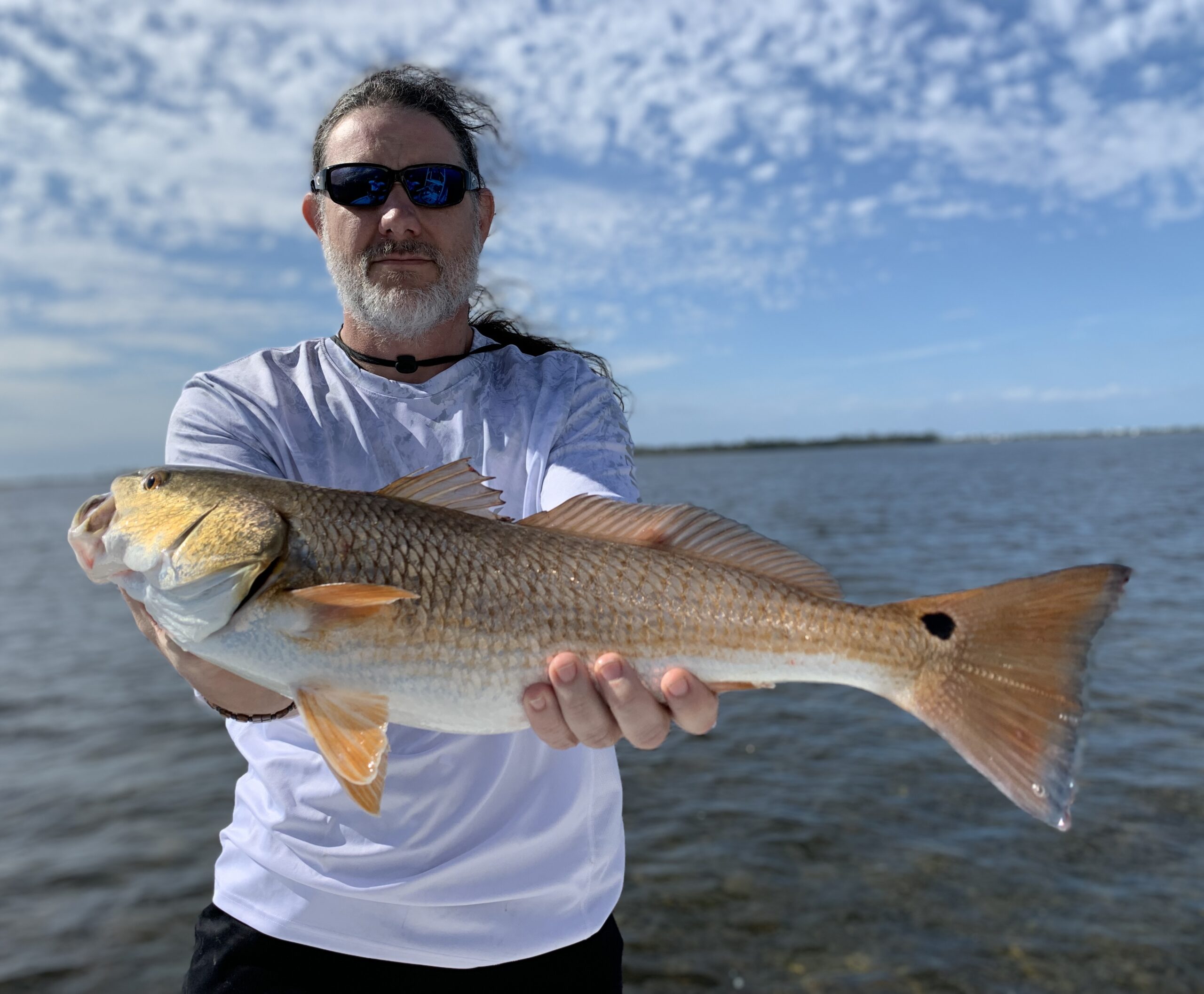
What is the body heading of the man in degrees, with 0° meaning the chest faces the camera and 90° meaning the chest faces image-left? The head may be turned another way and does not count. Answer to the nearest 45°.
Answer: approximately 0°
